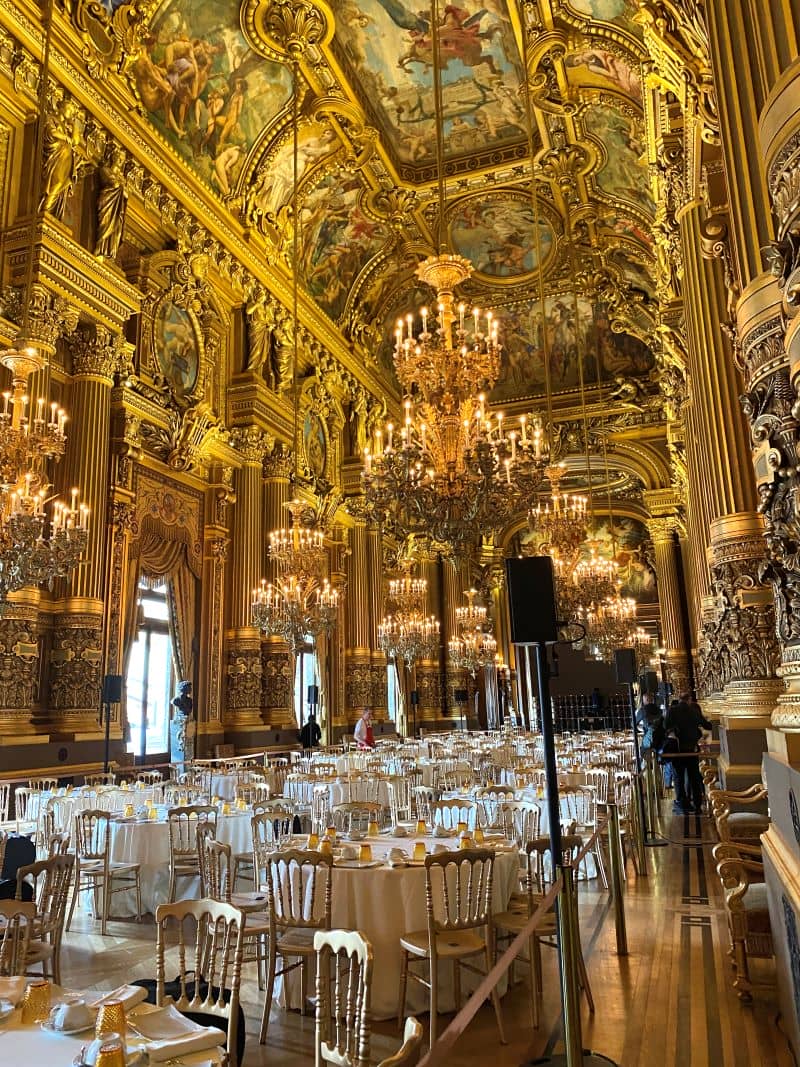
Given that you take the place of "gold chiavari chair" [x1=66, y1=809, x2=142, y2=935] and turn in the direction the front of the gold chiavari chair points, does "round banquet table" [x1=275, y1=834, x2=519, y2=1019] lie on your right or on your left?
on your right

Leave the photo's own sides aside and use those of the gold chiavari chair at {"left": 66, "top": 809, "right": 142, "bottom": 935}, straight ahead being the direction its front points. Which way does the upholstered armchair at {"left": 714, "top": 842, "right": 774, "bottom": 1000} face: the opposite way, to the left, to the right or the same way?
to the left

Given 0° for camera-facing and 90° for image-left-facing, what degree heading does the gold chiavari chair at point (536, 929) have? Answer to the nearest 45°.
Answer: approximately 135°

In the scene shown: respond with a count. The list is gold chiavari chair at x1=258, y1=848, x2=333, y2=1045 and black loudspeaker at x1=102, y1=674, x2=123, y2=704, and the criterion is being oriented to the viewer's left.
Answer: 0

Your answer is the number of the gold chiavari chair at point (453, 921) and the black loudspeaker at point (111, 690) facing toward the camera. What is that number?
1

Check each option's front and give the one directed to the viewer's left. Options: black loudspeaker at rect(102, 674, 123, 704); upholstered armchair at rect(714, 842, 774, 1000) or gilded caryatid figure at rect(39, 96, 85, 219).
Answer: the upholstered armchair

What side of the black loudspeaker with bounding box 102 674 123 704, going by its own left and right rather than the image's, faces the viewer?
front

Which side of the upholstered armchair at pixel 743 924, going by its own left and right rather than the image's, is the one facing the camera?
left

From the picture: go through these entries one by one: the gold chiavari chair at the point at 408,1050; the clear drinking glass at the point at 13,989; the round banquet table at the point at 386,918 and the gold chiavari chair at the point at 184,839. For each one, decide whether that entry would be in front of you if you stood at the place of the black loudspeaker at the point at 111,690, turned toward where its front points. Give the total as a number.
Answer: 4

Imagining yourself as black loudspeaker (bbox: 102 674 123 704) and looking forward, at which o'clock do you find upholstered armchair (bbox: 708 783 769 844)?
The upholstered armchair is roughly at 11 o'clock from the black loudspeaker.

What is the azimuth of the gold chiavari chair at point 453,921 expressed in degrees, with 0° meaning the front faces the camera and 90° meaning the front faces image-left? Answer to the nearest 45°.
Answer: approximately 135°

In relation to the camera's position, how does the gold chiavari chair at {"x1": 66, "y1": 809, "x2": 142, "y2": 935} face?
facing away from the viewer and to the right of the viewer
